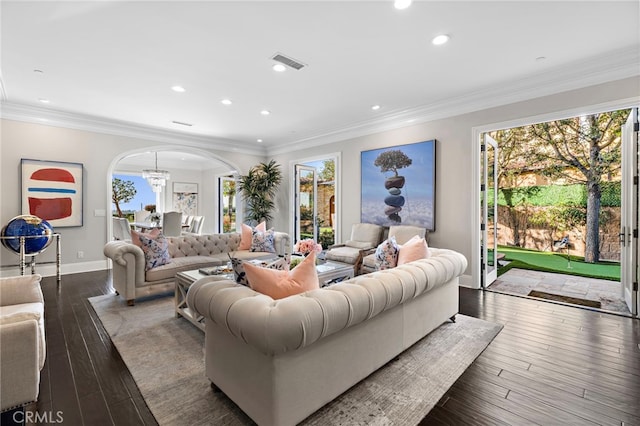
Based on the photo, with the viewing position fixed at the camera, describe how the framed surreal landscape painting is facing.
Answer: facing the viewer and to the left of the viewer

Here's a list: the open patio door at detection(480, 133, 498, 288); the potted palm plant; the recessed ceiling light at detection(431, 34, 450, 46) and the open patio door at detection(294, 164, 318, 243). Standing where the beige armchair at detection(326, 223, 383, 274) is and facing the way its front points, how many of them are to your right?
2

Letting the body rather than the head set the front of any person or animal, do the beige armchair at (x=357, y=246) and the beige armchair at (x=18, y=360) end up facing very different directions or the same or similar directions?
very different directions

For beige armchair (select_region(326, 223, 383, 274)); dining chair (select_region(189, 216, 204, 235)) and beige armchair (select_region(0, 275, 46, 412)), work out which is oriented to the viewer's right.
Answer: beige armchair (select_region(0, 275, 46, 412))

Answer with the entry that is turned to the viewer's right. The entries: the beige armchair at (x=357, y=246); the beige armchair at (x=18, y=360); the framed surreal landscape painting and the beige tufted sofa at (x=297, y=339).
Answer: the beige armchair at (x=18, y=360)

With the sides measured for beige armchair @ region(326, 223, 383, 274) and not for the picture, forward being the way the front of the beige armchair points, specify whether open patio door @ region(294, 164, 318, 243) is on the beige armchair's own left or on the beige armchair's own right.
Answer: on the beige armchair's own right

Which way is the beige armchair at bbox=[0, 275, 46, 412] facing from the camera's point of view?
to the viewer's right

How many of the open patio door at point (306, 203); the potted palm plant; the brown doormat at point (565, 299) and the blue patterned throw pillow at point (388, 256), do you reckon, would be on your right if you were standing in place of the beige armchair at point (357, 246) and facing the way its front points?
2

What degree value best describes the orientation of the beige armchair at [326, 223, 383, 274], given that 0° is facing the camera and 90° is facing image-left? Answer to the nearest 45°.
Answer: approximately 45°

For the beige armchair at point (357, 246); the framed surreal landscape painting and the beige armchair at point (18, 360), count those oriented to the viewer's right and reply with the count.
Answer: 1

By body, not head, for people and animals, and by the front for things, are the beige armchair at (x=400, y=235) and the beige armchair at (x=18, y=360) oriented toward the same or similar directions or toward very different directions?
very different directions

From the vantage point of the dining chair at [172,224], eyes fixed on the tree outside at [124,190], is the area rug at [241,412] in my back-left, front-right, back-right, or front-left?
back-left

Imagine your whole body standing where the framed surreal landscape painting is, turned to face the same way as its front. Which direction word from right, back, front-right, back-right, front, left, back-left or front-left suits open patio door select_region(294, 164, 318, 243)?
right

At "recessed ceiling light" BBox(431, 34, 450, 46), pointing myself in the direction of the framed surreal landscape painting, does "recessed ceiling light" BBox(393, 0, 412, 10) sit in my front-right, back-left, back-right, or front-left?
back-left
